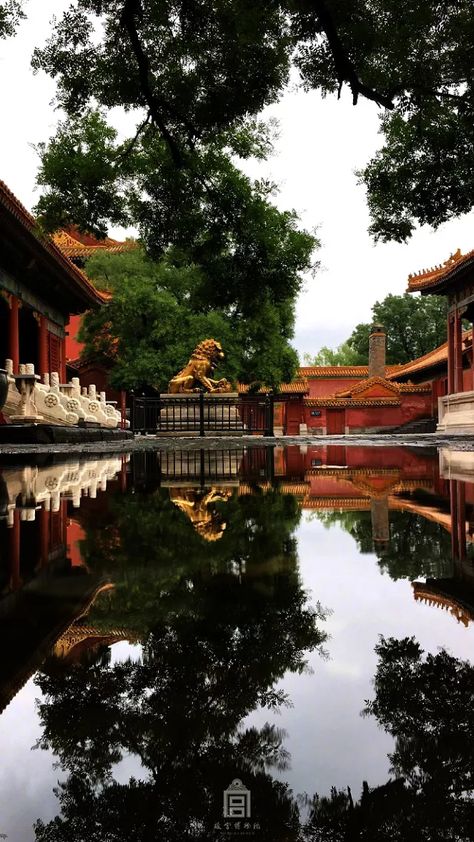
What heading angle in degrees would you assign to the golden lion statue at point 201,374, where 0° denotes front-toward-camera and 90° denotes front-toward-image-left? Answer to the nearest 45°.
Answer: approximately 270°

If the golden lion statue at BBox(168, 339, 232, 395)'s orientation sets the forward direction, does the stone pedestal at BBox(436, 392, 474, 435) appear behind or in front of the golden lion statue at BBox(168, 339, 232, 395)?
in front

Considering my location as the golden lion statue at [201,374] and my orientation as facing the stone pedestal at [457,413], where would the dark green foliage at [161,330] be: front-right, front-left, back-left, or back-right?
back-left

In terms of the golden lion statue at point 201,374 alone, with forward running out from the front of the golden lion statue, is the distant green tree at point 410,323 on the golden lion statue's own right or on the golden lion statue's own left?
on the golden lion statue's own left

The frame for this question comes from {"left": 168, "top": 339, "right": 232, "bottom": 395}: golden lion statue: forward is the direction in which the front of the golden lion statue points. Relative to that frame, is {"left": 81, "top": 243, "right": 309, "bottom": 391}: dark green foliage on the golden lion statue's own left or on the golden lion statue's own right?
on the golden lion statue's own left
